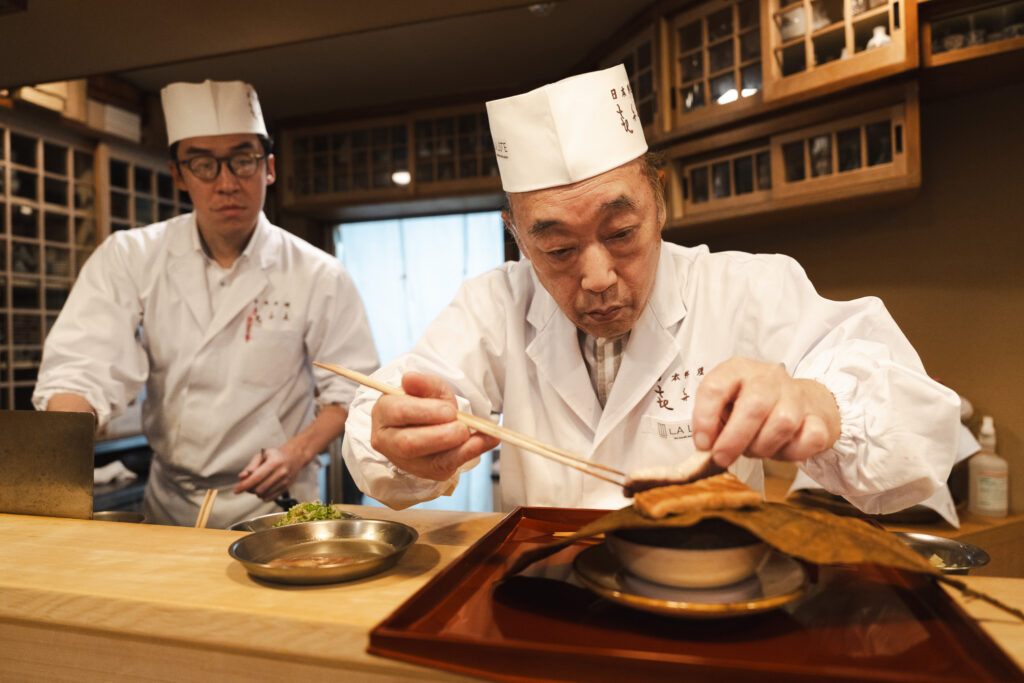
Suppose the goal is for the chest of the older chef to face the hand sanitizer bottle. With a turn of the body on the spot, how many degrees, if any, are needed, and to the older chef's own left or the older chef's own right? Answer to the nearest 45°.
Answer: approximately 135° to the older chef's own left

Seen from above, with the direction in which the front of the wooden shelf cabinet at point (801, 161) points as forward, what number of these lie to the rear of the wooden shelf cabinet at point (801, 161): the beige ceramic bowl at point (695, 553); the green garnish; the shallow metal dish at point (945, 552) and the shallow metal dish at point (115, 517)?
0

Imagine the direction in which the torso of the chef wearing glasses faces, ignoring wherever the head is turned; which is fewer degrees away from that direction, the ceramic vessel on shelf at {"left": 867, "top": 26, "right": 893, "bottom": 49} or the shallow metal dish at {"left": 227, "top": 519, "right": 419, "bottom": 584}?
the shallow metal dish

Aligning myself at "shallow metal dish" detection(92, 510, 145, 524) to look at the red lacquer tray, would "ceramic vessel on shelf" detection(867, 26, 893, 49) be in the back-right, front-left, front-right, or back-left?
front-left

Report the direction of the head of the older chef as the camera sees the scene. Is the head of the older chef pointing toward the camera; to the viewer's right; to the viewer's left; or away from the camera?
toward the camera

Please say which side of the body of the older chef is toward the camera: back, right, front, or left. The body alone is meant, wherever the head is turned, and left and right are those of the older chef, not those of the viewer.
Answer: front

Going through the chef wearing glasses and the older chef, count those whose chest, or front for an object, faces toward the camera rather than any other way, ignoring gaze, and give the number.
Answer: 2

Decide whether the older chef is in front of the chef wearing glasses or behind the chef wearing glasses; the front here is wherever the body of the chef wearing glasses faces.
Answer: in front

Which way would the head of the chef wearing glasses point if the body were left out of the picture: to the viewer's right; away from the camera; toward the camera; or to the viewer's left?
toward the camera

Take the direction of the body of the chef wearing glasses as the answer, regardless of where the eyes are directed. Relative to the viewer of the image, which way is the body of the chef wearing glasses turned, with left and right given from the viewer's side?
facing the viewer

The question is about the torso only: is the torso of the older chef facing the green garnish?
no

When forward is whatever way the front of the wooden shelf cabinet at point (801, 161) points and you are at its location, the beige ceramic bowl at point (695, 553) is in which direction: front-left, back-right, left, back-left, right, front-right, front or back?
front-left

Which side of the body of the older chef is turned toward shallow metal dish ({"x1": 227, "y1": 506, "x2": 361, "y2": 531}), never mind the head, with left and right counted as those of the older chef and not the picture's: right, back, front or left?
right

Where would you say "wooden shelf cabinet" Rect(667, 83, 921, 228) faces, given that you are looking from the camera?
facing the viewer and to the left of the viewer

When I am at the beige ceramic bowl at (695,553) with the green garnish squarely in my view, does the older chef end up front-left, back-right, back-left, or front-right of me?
front-right

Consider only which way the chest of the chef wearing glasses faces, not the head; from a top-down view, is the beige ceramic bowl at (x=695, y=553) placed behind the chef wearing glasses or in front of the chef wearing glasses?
in front

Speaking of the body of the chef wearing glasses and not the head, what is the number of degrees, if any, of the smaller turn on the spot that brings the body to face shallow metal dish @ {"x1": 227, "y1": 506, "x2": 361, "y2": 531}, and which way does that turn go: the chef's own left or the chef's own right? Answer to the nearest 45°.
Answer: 0° — they already face it
